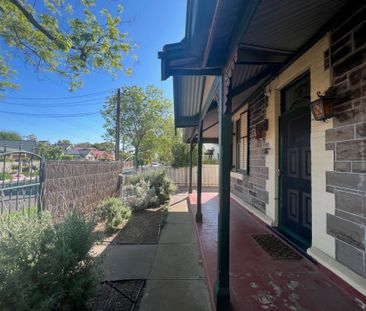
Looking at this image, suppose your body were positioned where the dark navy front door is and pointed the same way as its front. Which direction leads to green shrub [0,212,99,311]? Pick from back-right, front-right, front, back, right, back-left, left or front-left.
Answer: front

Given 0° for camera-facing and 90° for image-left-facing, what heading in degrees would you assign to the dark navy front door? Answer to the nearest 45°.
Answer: approximately 45°

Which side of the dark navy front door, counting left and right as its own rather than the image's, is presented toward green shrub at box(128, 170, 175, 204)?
right

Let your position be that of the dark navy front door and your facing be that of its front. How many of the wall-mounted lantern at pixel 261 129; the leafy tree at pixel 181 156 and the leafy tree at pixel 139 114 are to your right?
3

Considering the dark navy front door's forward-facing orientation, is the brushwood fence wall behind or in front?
in front

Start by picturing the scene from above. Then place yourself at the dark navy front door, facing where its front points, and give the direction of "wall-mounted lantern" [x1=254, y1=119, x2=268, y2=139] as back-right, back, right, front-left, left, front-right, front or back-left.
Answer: right

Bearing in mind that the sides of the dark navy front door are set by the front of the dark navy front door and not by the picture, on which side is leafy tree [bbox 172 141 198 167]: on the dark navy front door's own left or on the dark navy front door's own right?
on the dark navy front door's own right

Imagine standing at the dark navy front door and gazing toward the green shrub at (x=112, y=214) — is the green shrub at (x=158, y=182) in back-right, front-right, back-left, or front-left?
front-right

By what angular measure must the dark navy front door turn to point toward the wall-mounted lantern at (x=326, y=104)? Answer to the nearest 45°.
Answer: approximately 45° to its left

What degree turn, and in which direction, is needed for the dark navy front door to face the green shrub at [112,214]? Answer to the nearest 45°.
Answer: approximately 45° to its right

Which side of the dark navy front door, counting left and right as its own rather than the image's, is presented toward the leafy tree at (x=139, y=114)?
right

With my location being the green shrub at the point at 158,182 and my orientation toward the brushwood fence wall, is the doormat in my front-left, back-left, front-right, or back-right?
front-left
